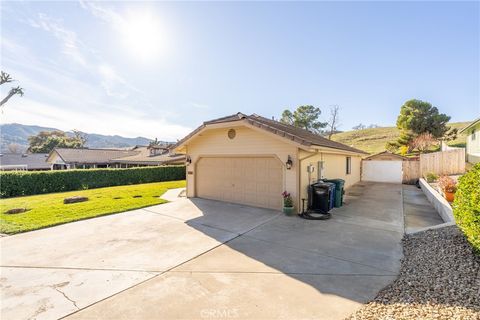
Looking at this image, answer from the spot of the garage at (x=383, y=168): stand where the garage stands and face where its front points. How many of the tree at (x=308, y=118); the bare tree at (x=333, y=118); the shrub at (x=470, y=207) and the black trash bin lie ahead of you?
2

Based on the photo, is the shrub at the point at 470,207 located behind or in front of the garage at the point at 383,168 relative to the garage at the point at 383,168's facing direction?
in front

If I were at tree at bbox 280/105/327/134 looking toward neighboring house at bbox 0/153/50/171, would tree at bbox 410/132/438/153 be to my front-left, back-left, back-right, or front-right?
back-left

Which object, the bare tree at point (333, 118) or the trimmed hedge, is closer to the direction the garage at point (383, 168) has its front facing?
the trimmed hedge

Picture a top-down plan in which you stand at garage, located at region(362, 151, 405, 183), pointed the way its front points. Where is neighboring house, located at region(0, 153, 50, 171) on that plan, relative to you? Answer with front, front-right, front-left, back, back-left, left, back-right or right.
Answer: right

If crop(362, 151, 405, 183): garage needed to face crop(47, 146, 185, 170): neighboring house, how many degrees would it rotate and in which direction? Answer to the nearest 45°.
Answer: approximately 90° to its right

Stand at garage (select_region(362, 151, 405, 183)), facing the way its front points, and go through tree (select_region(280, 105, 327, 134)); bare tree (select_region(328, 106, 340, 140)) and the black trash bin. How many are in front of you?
1

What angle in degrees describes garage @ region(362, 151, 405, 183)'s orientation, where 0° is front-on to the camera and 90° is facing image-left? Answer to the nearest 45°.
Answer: approximately 0°

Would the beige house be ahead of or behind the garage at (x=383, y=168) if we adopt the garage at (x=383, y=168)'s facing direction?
ahead

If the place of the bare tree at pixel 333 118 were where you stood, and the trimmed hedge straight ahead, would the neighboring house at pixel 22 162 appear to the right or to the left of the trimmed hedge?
right

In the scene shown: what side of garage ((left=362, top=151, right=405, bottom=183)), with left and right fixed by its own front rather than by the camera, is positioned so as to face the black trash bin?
front
